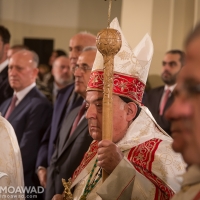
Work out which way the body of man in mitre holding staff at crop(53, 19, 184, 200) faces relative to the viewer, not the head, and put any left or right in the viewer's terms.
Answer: facing the viewer and to the left of the viewer

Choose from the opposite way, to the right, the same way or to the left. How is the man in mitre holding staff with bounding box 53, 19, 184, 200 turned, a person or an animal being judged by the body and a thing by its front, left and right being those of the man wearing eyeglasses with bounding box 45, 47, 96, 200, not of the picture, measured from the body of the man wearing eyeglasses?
the same way

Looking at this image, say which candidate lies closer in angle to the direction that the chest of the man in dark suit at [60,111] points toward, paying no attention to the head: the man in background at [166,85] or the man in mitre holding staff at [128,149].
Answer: the man in mitre holding staff

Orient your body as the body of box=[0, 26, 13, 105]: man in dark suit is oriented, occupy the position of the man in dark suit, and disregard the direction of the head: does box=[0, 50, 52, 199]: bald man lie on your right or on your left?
on your left

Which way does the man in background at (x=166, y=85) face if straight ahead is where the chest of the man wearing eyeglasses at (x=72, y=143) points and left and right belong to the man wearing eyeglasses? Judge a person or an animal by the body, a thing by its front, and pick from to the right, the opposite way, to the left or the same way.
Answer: the same way

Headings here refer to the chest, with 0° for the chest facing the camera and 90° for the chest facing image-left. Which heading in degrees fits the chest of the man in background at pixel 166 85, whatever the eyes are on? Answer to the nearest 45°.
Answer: approximately 45°

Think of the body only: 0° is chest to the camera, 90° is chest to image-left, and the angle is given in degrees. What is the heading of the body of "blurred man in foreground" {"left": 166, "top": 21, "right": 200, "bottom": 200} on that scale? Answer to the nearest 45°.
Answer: approximately 45°

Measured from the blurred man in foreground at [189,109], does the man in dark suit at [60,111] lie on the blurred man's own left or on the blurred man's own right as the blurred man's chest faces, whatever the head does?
on the blurred man's own right
